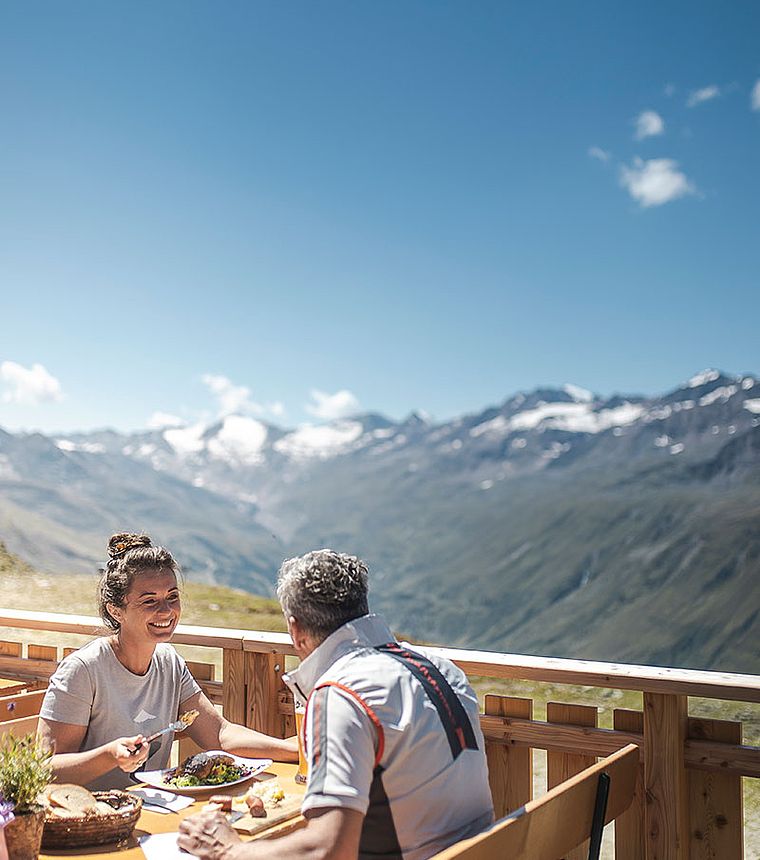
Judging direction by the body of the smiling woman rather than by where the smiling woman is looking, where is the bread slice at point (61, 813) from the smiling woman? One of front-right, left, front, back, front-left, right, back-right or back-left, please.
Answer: front-right

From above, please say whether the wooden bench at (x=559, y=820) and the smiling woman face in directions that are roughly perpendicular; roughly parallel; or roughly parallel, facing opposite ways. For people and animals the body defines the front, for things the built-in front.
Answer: roughly parallel, facing opposite ways

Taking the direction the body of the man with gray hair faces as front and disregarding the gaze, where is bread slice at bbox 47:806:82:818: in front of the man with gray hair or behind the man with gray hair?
in front

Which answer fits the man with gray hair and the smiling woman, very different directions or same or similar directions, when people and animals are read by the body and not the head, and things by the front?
very different directions

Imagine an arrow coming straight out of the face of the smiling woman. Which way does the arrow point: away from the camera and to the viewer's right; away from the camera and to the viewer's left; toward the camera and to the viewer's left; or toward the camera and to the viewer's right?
toward the camera and to the viewer's right

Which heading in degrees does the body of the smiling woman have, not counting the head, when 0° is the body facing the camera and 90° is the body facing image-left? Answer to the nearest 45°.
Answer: approximately 315°

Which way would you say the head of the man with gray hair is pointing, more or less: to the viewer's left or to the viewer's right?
to the viewer's left

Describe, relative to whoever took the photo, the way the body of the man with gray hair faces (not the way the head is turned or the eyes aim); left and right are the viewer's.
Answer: facing away from the viewer and to the left of the viewer

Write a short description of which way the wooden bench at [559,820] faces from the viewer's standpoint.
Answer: facing away from the viewer and to the left of the viewer

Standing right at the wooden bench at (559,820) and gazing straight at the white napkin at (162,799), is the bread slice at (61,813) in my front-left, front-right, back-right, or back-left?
front-left

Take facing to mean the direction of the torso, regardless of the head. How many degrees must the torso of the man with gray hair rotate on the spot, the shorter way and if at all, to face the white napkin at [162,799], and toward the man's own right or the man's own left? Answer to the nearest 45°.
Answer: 0° — they already face it
